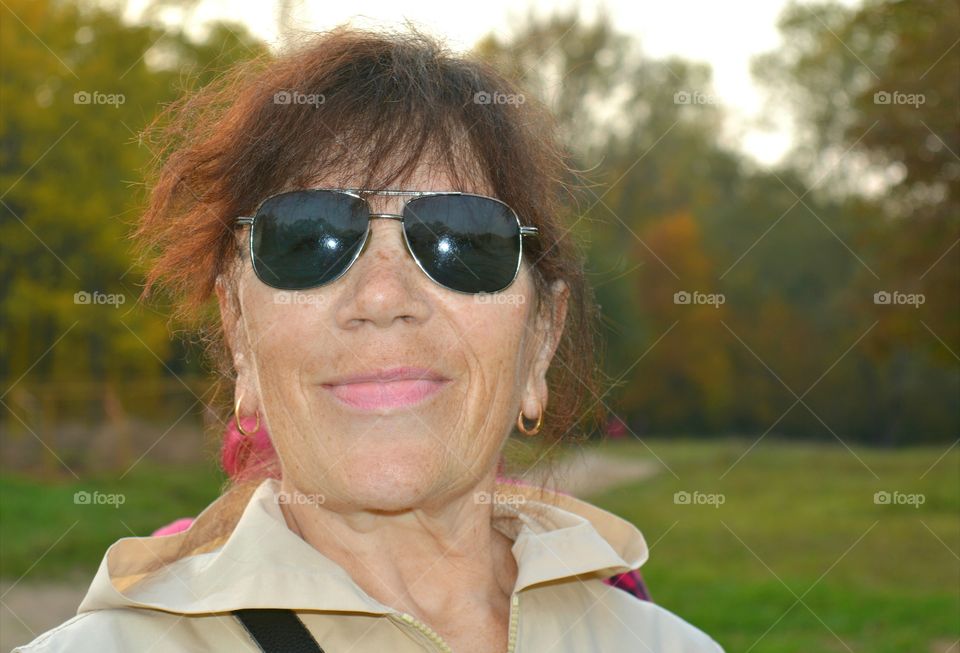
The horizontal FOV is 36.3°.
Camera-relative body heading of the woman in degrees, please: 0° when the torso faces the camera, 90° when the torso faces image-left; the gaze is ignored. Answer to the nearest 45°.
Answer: approximately 0°

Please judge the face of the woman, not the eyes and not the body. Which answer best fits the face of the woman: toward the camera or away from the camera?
toward the camera
